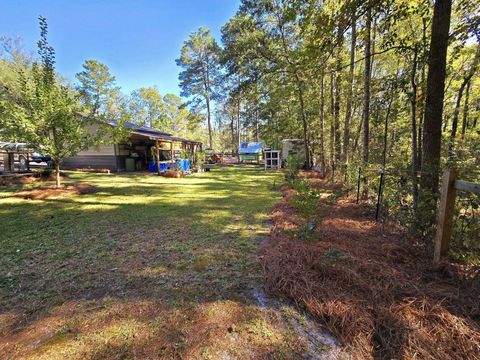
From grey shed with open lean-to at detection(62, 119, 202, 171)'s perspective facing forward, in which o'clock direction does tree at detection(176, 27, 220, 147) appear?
The tree is roughly at 9 o'clock from the grey shed with open lean-to.

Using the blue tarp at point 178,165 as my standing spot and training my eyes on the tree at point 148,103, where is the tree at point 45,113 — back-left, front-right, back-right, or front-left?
back-left

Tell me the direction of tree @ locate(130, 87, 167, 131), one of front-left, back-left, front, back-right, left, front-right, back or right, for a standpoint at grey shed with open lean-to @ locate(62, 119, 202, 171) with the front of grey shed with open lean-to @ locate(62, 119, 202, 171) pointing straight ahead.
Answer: back-left

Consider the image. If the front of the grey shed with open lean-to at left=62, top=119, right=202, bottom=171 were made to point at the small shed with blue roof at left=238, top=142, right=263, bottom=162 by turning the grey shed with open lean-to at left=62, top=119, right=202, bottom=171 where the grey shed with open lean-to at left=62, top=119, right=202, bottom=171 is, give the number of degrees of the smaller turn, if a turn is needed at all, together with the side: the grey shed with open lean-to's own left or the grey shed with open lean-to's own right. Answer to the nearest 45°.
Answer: approximately 90° to the grey shed with open lean-to's own left

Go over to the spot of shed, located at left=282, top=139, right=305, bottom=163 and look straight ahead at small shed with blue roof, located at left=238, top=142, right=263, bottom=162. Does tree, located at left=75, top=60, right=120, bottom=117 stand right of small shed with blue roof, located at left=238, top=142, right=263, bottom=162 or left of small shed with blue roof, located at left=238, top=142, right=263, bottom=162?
left

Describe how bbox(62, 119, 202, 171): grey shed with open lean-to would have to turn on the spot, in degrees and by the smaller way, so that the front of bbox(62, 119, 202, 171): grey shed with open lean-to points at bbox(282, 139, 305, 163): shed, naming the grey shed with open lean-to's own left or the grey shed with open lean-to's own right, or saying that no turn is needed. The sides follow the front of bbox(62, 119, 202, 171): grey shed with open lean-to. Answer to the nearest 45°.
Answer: approximately 45° to the grey shed with open lean-to's own left

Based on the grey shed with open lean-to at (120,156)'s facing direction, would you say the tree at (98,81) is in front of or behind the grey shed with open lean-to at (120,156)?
behind

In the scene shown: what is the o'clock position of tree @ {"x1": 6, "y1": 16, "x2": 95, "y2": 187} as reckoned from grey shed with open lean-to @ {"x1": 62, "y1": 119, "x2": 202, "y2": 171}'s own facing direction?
The tree is roughly at 2 o'clock from the grey shed with open lean-to.

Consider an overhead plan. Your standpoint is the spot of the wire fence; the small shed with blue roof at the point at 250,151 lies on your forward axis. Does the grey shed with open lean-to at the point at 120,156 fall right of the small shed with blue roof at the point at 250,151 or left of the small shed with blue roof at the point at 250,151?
left

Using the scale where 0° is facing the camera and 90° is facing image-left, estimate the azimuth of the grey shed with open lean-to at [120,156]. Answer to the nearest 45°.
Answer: approximately 315°
